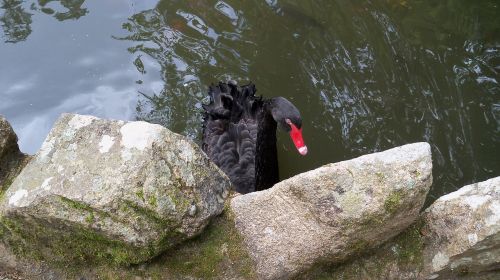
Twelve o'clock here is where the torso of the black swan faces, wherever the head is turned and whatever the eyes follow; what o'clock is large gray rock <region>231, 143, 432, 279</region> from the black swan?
The large gray rock is roughly at 1 o'clock from the black swan.

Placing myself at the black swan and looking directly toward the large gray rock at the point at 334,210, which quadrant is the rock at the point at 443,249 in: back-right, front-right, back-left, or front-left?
front-left

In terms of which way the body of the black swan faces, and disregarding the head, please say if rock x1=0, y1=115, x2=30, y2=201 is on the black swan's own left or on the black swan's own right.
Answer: on the black swan's own right

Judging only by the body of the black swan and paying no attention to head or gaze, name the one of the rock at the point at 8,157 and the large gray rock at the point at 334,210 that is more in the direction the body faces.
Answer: the large gray rock

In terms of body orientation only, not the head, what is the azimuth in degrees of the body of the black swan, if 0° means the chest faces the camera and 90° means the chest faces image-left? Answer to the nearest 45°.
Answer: approximately 315°

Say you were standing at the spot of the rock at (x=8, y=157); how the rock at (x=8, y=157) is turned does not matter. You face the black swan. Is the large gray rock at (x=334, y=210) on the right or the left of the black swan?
right
